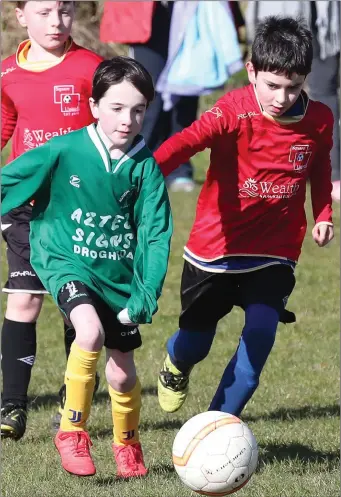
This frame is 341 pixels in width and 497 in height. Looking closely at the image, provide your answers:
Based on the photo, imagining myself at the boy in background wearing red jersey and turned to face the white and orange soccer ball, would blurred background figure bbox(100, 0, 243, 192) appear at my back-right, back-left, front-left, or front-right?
back-left

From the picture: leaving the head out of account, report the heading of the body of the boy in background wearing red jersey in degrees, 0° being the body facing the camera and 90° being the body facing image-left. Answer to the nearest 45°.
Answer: approximately 0°

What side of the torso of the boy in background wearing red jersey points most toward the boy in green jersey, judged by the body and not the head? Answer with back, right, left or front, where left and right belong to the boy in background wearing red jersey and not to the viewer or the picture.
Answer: front

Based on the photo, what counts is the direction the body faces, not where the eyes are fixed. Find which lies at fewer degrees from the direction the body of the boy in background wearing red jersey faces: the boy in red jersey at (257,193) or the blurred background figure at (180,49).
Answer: the boy in red jersey

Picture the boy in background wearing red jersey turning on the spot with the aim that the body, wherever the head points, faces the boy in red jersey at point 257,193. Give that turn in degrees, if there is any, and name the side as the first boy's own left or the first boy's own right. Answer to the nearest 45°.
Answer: approximately 45° to the first boy's own left

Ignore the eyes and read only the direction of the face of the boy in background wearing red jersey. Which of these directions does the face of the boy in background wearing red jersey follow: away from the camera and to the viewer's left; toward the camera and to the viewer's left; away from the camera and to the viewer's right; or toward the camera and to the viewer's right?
toward the camera and to the viewer's right
